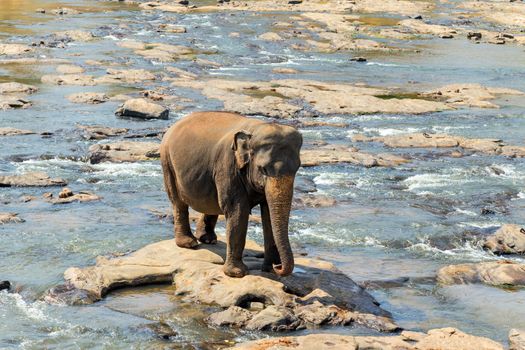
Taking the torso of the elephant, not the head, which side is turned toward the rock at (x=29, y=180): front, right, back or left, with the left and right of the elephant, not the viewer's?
back

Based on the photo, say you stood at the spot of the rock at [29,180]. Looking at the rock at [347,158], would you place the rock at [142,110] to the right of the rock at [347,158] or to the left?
left

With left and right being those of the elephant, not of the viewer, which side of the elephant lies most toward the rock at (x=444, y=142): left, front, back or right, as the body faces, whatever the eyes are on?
left

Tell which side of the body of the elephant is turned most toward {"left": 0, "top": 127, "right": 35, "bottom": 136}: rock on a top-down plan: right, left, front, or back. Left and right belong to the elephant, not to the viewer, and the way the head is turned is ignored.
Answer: back

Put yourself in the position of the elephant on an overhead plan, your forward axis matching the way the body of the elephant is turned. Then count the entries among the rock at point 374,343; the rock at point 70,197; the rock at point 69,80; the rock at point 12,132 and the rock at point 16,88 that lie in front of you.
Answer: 1

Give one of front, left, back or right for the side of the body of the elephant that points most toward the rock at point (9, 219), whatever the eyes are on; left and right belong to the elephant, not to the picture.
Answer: back

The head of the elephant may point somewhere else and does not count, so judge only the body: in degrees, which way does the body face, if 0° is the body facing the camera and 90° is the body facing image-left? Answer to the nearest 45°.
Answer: approximately 315°

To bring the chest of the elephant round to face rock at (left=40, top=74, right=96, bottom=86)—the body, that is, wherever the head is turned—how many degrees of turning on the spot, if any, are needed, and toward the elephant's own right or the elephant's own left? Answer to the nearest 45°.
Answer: approximately 135° to the elephant's own left

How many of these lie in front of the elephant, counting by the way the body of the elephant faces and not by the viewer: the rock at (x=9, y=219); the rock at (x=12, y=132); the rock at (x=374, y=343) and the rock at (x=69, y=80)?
1

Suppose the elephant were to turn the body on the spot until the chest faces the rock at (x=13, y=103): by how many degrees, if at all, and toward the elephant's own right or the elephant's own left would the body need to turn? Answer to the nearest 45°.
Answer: approximately 180°

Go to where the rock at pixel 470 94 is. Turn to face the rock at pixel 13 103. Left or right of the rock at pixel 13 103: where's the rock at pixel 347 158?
left

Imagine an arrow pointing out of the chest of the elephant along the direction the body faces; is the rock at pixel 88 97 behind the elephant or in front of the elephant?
behind

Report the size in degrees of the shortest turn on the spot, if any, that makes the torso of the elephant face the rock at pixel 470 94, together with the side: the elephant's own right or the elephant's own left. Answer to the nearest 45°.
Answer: approximately 90° to the elephant's own left

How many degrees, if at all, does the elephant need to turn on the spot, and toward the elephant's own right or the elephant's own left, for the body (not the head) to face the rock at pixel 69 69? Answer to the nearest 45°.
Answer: approximately 135° to the elephant's own left

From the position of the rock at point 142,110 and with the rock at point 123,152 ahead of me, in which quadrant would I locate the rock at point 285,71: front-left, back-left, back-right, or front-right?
back-left
